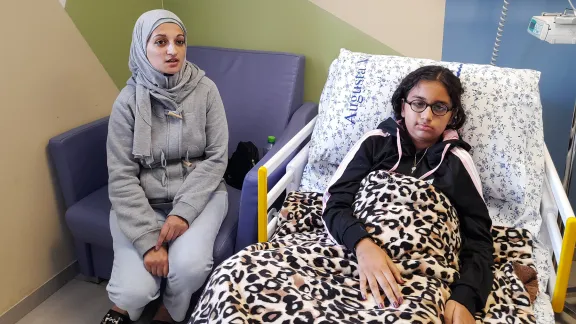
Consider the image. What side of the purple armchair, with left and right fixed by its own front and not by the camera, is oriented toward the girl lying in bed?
left

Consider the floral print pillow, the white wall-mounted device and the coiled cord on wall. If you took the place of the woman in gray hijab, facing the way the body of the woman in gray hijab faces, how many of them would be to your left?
3

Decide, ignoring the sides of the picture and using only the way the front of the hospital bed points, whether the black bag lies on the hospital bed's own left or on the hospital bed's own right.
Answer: on the hospital bed's own right

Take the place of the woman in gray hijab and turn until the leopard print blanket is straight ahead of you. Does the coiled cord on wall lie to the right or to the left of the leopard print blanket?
left

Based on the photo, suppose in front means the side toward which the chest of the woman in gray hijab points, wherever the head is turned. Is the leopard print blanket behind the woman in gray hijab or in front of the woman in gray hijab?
in front

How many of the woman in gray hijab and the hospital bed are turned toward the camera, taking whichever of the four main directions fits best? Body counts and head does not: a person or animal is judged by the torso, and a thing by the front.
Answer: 2

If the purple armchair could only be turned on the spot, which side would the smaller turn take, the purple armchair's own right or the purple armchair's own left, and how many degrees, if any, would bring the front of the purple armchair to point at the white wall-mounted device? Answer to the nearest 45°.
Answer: approximately 90° to the purple armchair's own left

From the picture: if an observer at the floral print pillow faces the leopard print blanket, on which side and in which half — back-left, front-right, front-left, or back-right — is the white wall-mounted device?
back-left

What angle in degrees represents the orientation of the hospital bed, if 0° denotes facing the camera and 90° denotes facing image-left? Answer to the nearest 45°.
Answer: approximately 0°

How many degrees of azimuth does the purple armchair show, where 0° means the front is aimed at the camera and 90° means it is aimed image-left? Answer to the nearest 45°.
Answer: approximately 45°

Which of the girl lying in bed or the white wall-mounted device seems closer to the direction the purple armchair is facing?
the girl lying in bed

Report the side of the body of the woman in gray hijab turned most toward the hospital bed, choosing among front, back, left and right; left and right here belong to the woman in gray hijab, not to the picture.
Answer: left

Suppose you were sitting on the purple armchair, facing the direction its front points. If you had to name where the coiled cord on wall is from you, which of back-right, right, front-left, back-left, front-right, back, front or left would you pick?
back-left

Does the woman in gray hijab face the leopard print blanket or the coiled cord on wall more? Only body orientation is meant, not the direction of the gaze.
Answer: the leopard print blanket

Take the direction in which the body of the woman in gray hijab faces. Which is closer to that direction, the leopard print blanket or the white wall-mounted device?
the leopard print blanket

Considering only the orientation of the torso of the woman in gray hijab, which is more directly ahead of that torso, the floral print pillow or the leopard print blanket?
the leopard print blanket
